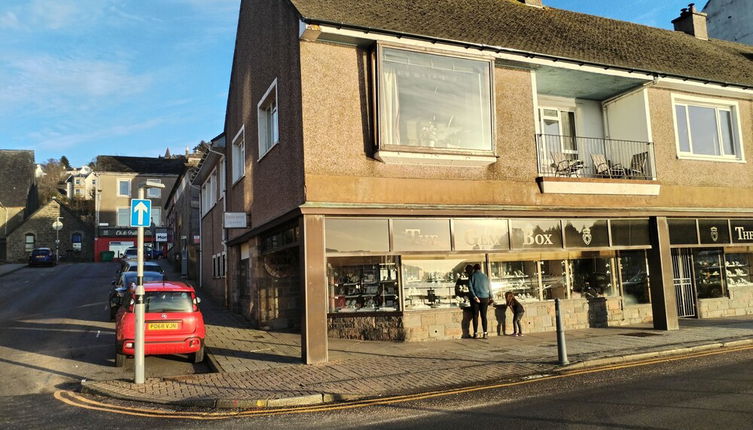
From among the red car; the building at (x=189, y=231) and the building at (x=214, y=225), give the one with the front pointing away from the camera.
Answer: the red car

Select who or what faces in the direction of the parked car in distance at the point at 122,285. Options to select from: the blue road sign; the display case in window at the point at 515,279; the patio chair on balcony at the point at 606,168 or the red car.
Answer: the red car

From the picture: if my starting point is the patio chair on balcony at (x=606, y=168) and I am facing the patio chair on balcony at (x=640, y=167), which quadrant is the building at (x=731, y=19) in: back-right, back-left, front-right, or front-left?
front-left

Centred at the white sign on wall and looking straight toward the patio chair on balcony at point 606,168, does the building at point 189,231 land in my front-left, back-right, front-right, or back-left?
back-left

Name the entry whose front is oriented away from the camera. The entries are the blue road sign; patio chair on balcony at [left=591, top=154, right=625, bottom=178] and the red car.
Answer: the red car

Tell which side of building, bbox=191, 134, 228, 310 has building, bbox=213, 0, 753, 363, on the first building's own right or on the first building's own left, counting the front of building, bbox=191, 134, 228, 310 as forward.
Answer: on the first building's own left

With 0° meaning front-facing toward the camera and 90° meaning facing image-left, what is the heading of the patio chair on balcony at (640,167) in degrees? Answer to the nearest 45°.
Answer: approximately 45°

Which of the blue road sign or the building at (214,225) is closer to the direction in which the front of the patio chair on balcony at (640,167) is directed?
the blue road sign

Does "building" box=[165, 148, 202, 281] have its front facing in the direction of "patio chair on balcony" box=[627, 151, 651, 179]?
no

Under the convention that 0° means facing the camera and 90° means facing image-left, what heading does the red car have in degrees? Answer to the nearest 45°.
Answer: approximately 180°

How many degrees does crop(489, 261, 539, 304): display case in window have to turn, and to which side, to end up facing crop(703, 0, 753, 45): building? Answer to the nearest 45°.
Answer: approximately 135° to its left

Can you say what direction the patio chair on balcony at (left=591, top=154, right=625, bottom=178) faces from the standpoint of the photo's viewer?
facing the viewer and to the right of the viewer

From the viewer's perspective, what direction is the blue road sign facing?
toward the camera

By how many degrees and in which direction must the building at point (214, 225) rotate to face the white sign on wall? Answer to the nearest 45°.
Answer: approximately 90° to its left

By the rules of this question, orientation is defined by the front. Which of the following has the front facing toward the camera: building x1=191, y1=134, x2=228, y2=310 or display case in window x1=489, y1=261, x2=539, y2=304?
the display case in window

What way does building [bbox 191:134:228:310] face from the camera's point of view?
to the viewer's left

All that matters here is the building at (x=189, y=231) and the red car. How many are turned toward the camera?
0

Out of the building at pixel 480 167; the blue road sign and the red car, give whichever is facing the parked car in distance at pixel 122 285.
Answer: the red car

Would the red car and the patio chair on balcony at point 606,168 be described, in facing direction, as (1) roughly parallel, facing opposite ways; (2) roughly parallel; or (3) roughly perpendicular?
roughly parallel, facing opposite ways

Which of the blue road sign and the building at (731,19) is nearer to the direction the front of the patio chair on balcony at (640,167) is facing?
the blue road sign

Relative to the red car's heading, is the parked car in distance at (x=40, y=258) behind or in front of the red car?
in front
